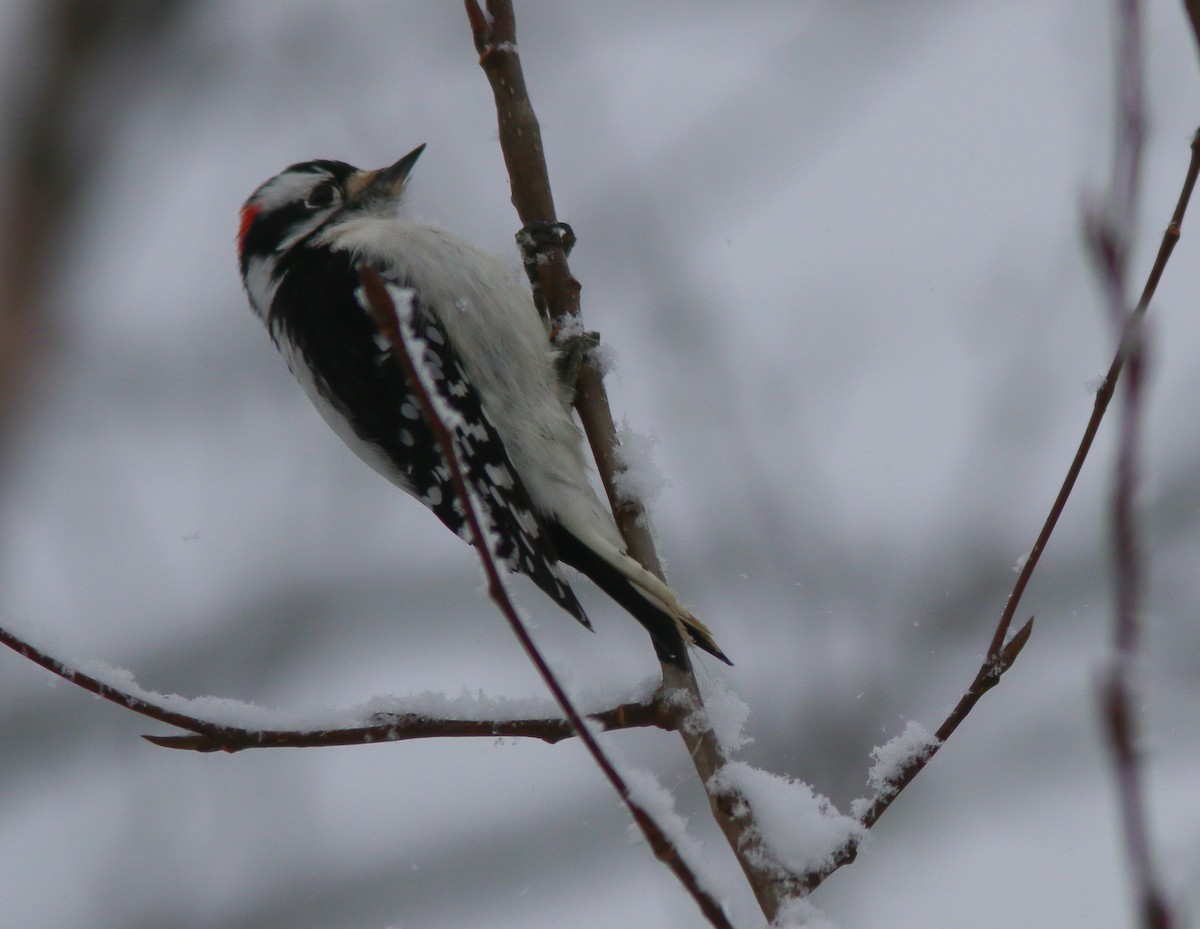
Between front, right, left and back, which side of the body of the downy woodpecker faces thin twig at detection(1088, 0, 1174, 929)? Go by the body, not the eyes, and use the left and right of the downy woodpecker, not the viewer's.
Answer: front

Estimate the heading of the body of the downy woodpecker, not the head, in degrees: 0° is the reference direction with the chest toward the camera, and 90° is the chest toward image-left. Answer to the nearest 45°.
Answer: approximately 270°

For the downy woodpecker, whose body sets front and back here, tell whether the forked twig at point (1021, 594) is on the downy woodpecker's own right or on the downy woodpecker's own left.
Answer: on the downy woodpecker's own right
